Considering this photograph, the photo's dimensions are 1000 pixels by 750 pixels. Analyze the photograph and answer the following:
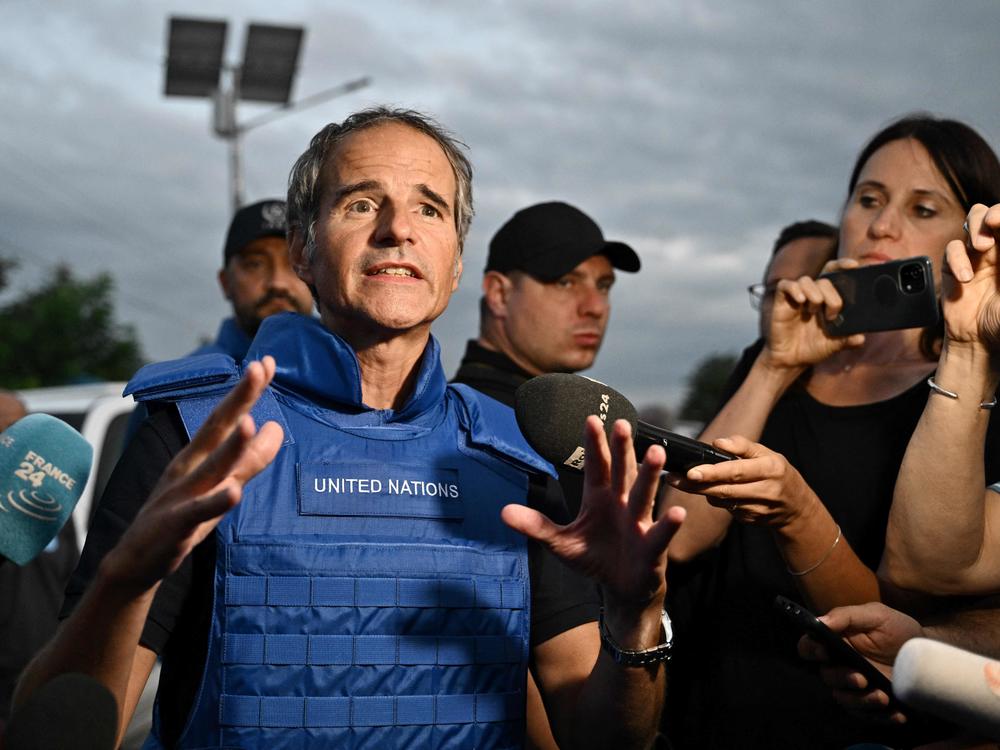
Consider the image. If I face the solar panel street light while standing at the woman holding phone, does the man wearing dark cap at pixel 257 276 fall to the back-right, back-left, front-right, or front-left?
front-left

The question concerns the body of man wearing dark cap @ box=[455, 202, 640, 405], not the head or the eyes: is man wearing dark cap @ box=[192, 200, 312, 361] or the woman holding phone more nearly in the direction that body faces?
the woman holding phone

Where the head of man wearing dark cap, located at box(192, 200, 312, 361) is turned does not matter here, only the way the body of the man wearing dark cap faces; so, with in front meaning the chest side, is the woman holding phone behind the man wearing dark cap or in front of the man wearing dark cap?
in front

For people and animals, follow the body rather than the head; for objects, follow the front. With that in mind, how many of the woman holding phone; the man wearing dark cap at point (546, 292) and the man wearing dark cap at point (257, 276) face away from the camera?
0

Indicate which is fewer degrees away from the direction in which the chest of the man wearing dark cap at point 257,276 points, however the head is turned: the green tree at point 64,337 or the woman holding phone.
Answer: the woman holding phone

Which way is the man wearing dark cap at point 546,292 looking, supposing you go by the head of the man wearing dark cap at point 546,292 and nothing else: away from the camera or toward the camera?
toward the camera

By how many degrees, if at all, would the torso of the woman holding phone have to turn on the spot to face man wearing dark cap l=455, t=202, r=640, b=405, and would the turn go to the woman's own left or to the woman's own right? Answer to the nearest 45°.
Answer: approximately 90° to the woman's own right

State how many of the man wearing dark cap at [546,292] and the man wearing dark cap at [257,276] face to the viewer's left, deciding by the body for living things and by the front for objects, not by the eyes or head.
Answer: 0

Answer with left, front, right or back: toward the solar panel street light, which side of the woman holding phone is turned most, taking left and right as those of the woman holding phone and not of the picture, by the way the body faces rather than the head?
right

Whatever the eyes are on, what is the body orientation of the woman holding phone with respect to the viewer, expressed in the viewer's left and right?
facing the viewer and to the left of the viewer

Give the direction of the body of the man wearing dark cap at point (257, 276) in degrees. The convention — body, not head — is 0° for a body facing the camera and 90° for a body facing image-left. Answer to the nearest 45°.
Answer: approximately 315°

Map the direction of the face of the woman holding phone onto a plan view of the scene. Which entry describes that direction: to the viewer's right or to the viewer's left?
to the viewer's left

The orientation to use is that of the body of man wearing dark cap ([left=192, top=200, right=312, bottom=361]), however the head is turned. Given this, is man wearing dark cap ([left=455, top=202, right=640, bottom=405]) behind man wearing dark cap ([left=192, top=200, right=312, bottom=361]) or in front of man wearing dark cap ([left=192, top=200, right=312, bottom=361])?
in front

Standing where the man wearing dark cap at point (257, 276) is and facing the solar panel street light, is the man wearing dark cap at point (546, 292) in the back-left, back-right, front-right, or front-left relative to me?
back-right

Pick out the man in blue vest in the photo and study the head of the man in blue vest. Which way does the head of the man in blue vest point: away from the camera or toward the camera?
toward the camera
